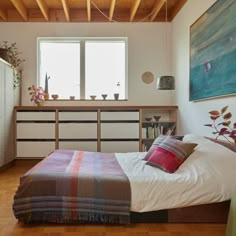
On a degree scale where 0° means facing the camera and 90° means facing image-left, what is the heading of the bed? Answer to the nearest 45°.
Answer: approximately 90°

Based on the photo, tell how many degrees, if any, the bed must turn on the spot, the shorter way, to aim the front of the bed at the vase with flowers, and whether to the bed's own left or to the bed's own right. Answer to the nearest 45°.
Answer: approximately 45° to the bed's own right

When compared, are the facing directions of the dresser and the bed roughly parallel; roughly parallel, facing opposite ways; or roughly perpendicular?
roughly perpendicular

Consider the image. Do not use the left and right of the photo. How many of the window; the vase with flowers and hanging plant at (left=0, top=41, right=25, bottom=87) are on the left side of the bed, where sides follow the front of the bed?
0

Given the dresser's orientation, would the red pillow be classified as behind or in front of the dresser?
in front

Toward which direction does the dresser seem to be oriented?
toward the camera

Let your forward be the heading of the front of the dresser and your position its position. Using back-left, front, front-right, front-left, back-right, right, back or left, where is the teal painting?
front-left

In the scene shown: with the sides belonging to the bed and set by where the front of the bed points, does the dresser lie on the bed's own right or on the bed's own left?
on the bed's own right

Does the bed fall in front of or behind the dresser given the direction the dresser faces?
in front

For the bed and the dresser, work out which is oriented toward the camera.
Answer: the dresser

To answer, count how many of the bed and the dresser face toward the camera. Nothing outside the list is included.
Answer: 1
